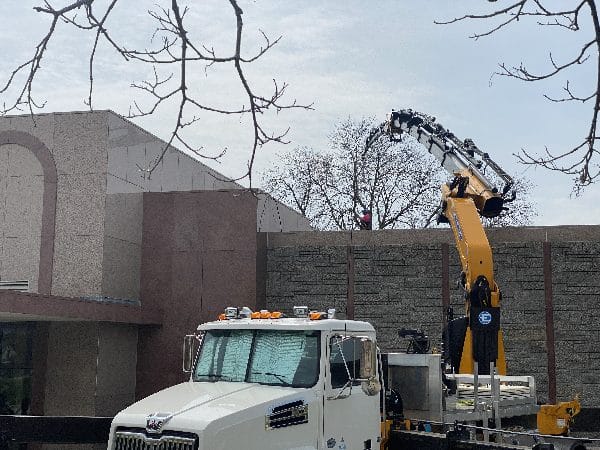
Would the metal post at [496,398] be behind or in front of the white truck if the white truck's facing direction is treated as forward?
behind

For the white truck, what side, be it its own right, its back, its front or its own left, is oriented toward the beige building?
right

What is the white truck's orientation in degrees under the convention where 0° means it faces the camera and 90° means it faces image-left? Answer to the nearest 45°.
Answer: approximately 45°
